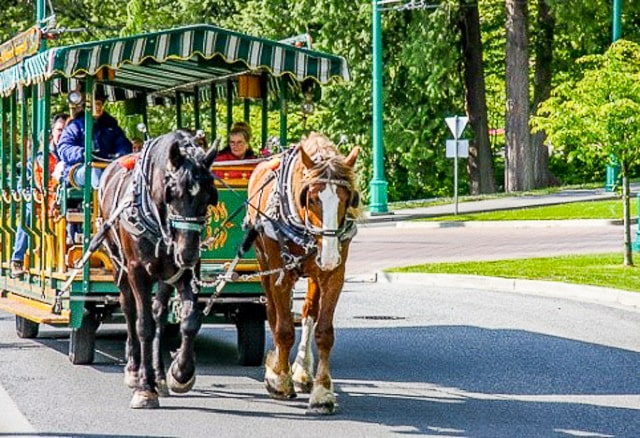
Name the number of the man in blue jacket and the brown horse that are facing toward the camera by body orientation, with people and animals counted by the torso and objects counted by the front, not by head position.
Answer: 2

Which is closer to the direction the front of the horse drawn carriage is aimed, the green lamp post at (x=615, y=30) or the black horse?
the black horse

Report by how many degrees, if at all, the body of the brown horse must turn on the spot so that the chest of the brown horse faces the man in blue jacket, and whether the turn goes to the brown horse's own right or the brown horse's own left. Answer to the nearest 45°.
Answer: approximately 135° to the brown horse's own right

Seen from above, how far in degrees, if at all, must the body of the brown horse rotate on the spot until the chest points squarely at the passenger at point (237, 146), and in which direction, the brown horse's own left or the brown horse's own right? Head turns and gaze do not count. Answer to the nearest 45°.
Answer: approximately 180°

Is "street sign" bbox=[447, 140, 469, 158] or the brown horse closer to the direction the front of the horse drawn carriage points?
the brown horse

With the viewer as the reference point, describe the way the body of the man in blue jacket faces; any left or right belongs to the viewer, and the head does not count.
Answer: facing the viewer

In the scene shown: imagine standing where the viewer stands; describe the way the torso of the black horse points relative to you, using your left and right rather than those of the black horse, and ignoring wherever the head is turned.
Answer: facing the viewer and to the right of the viewer

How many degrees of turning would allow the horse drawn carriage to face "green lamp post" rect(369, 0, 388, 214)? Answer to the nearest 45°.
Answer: approximately 135° to its left

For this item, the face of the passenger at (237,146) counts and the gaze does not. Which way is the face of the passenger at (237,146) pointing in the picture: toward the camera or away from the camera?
toward the camera

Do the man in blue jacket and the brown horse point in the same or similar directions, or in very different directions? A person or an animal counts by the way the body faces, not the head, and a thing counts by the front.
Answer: same or similar directions

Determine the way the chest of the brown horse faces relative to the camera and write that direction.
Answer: toward the camera

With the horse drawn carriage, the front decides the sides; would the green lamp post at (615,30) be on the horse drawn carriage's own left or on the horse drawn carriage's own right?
on the horse drawn carriage's own left
